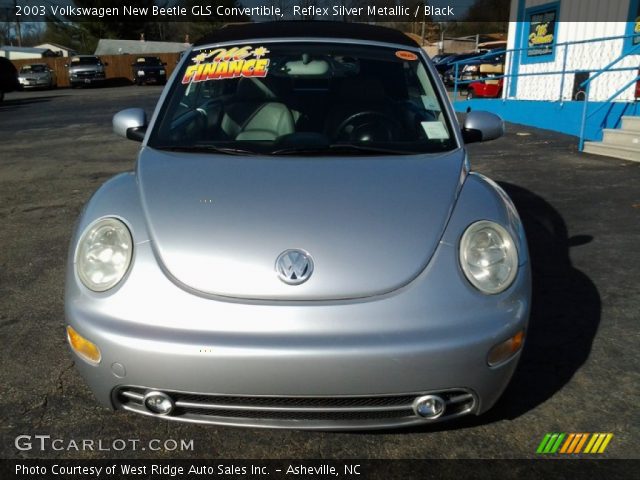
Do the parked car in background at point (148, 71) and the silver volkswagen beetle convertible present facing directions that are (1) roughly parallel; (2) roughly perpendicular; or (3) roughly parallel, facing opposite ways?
roughly parallel

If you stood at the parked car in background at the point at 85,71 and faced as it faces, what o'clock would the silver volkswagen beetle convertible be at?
The silver volkswagen beetle convertible is roughly at 12 o'clock from the parked car in background.

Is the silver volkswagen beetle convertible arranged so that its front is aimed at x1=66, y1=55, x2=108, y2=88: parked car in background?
no

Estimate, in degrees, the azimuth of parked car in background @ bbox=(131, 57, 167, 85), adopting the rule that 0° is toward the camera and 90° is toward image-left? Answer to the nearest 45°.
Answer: approximately 0°

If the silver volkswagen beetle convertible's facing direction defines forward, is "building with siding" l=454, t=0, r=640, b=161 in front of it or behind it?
behind

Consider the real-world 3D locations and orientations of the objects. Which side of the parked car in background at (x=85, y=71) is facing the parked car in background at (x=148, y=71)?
left

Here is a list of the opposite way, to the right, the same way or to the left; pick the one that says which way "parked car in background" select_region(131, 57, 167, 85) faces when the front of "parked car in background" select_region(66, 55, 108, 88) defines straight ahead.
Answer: the same way

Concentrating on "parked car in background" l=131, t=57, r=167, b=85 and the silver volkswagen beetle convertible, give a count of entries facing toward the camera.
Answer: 2

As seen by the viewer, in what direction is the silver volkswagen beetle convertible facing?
toward the camera

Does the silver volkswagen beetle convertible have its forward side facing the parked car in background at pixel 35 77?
no

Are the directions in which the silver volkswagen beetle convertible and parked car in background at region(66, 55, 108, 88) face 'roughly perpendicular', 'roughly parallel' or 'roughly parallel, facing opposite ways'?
roughly parallel

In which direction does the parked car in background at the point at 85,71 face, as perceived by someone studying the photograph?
facing the viewer

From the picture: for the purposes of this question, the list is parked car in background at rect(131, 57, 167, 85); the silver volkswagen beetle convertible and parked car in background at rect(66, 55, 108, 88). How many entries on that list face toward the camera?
3
